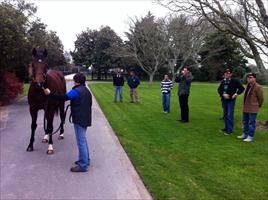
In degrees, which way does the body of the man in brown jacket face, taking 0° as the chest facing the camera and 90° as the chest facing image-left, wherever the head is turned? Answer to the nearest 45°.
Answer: approximately 45°

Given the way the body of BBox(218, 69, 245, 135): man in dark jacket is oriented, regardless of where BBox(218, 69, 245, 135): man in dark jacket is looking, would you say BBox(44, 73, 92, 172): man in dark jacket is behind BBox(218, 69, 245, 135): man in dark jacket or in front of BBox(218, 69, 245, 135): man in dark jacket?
in front

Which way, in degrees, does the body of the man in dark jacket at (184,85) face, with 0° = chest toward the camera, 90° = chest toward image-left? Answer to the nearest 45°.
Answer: approximately 45°

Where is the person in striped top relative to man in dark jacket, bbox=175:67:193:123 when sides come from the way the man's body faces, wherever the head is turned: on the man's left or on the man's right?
on the man's right

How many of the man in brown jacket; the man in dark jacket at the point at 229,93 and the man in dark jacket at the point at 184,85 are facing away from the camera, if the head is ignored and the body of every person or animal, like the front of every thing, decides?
0

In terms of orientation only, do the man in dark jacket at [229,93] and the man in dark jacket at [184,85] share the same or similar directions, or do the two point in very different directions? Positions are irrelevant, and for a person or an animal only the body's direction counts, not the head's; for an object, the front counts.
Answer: same or similar directions

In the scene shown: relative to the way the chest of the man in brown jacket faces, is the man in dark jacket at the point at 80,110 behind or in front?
in front

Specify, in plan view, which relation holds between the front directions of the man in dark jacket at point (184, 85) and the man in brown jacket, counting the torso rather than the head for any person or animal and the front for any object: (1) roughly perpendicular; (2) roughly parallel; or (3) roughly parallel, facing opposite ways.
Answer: roughly parallel

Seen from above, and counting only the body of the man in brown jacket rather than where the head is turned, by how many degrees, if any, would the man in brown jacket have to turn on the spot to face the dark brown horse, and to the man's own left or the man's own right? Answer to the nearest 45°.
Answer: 0° — they already face it

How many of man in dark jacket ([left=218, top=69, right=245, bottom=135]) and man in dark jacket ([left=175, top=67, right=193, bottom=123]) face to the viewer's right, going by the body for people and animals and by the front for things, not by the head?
0

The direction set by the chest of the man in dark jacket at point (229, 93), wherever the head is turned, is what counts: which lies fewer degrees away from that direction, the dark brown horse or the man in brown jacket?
the dark brown horse
